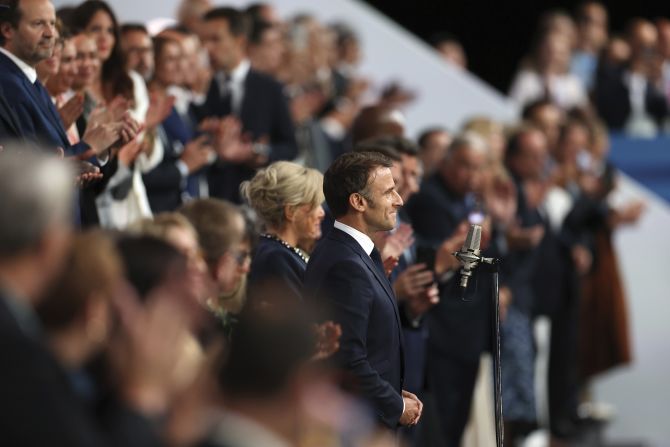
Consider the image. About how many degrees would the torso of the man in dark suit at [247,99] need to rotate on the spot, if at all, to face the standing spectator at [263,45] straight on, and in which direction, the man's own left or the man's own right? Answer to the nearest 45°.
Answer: approximately 135° to the man's own right

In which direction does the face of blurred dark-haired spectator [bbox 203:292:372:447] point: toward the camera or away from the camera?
away from the camera

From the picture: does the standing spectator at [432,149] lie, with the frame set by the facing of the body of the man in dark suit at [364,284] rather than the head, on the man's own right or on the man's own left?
on the man's own left

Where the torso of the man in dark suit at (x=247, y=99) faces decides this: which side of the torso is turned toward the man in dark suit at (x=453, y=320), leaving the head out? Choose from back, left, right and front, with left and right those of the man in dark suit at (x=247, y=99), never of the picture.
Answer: left

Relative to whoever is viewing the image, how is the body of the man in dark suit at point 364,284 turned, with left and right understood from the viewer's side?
facing to the right of the viewer

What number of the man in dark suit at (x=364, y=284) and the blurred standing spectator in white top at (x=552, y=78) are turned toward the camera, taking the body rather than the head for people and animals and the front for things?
1
